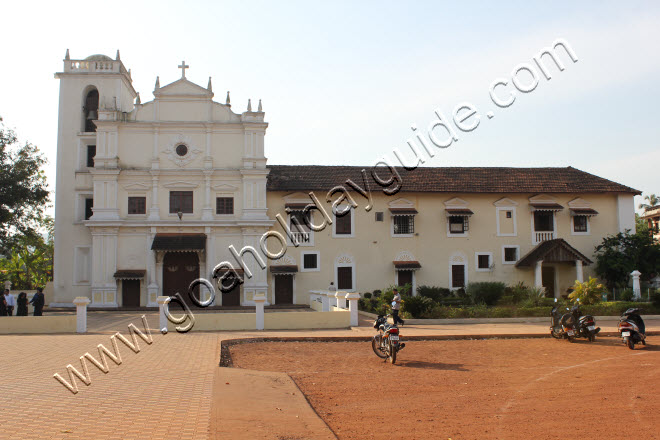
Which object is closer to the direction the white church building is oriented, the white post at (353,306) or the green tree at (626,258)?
the white post

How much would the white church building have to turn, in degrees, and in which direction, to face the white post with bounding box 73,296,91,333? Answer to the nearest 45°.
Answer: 0° — it already faces it

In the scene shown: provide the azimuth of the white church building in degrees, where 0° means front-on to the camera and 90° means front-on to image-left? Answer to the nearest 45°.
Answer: approximately 0°

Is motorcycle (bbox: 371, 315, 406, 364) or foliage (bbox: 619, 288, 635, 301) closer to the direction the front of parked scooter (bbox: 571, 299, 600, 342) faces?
the foliage

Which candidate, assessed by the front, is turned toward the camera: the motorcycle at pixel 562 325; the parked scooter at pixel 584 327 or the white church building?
the white church building
